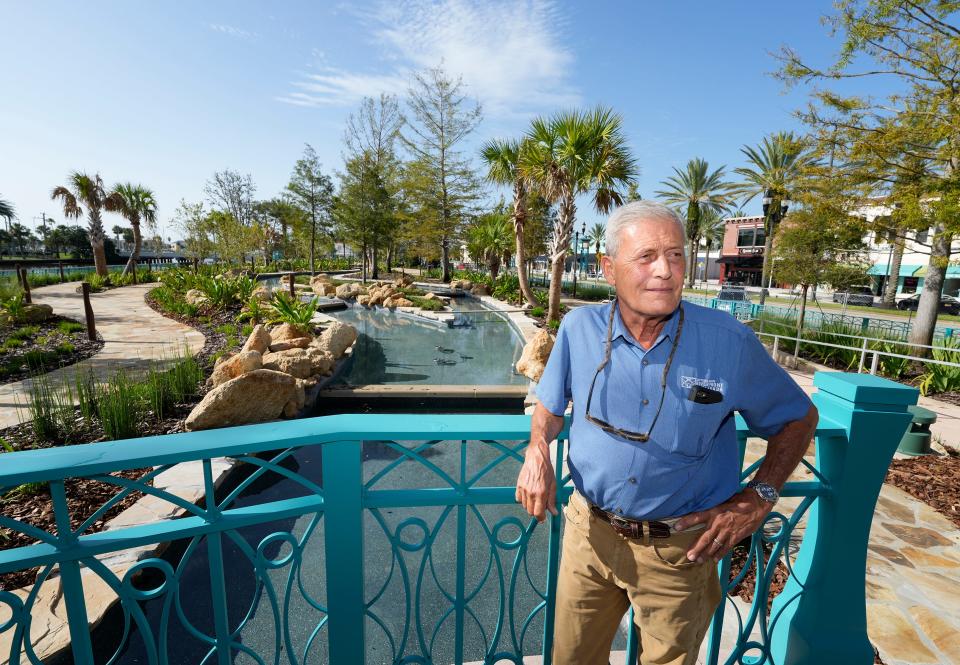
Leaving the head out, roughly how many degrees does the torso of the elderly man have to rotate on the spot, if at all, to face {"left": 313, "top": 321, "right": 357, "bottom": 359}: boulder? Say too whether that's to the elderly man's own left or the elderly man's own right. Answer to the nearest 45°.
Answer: approximately 135° to the elderly man's own right

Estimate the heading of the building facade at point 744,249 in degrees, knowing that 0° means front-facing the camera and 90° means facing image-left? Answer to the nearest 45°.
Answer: approximately 45°

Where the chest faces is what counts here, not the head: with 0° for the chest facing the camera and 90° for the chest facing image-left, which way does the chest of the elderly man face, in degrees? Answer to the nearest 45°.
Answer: approximately 0°

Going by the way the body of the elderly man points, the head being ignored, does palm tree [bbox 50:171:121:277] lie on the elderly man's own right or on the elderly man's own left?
on the elderly man's own right

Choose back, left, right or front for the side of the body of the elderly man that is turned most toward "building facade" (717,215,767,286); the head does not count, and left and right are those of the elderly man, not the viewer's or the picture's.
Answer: back
